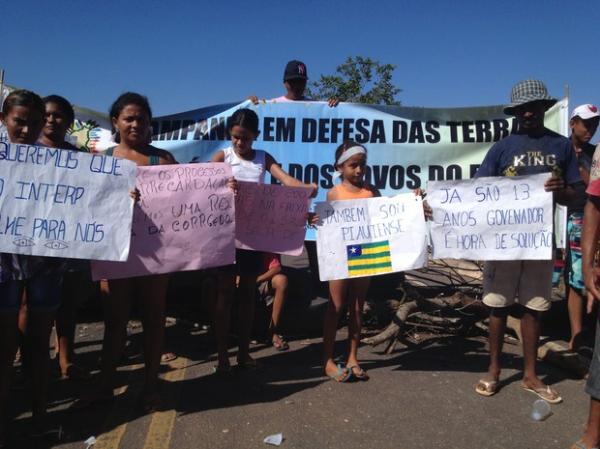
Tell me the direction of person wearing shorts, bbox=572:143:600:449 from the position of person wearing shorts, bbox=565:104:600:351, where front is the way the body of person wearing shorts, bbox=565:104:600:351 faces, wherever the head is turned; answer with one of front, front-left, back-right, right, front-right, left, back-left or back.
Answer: front-left

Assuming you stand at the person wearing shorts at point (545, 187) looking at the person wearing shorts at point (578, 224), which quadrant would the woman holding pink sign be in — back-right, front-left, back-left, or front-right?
back-left

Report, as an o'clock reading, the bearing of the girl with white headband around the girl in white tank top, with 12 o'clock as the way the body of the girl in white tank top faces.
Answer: The girl with white headband is roughly at 9 o'clock from the girl in white tank top.

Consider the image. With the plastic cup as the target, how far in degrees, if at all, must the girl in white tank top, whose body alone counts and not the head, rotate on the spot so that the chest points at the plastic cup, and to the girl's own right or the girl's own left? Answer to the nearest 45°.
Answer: approximately 90° to the girl's own left

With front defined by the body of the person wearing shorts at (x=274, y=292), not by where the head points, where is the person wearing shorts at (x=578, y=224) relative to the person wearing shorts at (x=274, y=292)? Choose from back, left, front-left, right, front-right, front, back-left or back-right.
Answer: front-left

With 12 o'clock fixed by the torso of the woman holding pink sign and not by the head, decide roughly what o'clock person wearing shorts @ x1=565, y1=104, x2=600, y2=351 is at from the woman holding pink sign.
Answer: The person wearing shorts is roughly at 9 o'clock from the woman holding pink sign.
